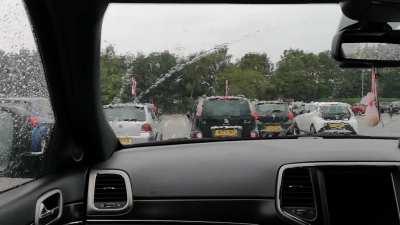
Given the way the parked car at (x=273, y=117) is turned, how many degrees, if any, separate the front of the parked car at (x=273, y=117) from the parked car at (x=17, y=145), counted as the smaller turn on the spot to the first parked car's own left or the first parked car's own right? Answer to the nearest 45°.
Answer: approximately 135° to the first parked car's own left

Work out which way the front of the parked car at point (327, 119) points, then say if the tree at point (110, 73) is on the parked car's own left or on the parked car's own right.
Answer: on the parked car's own left

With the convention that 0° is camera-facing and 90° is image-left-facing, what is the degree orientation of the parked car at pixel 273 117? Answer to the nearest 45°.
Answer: approximately 180°

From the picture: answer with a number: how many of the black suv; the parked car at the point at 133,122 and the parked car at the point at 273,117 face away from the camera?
3

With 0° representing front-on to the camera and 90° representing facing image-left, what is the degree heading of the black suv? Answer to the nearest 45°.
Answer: approximately 180°

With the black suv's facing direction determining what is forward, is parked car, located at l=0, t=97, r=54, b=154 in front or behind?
behind

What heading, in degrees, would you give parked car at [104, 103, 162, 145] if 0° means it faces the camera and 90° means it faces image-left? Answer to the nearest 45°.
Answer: approximately 180°
